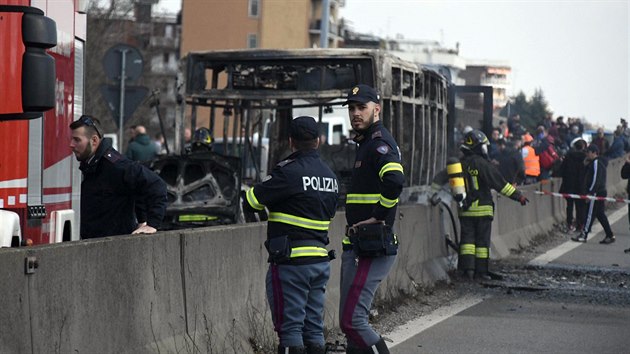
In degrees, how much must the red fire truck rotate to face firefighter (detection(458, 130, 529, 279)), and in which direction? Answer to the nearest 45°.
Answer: approximately 180°

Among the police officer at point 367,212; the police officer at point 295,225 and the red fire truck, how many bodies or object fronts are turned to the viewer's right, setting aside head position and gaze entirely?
0

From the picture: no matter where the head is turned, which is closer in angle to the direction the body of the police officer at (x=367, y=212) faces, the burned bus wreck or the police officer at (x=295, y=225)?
the police officer

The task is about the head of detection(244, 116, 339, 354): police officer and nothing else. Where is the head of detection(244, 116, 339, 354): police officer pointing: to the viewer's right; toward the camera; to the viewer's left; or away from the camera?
away from the camera

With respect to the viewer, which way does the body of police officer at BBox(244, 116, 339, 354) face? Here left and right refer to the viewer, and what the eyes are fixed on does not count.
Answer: facing away from the viewer and to the left of the viewer

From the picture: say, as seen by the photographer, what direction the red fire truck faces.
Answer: facing the viewer and to the left of the viewer

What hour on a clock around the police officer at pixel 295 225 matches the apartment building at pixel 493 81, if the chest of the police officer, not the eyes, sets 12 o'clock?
The apartment building is roughly at 2 o'clock from the police officer.

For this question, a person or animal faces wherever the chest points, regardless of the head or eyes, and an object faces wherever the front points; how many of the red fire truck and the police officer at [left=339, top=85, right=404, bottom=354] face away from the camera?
0

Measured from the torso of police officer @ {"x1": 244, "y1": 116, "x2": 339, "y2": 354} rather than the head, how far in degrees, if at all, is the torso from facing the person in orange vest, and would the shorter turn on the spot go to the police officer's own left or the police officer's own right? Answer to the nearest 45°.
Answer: approximately 45° to the police officer's own right
